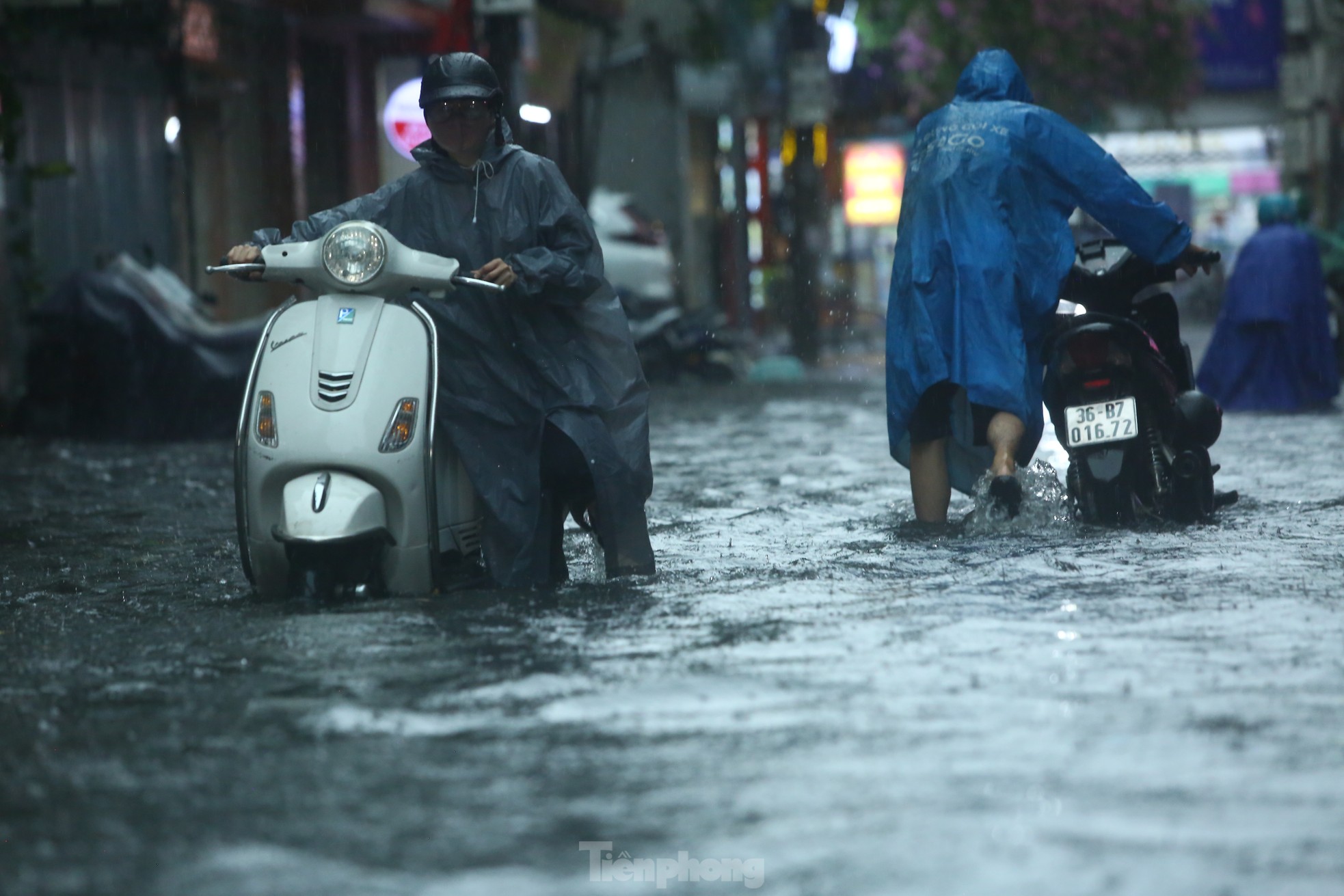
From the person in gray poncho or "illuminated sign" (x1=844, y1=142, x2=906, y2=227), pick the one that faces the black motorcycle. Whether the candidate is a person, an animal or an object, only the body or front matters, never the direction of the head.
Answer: the illuminated sign

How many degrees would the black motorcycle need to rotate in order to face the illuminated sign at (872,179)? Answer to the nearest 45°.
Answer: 0° — it already faces it

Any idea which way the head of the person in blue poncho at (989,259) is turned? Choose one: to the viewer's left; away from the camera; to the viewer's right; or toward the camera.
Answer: away from the camera

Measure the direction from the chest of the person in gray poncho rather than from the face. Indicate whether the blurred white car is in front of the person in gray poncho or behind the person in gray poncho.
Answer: behind

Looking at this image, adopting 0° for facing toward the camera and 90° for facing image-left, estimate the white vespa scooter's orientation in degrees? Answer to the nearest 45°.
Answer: approximately 0°

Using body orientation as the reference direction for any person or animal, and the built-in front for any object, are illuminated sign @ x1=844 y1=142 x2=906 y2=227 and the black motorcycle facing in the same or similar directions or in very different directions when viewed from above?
very different directions

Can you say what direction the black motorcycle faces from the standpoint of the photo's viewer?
facing away from the viewer

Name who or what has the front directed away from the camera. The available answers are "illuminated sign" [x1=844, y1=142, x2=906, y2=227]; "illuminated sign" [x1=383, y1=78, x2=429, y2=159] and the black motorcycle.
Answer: the black motorcycle

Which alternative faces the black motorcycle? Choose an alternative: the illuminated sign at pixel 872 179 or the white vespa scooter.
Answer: the illuminated sign

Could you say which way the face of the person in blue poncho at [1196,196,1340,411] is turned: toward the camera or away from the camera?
away from the camera

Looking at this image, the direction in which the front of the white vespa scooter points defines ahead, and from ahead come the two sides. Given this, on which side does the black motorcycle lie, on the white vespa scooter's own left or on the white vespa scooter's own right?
on the white vespa scooter's own left
